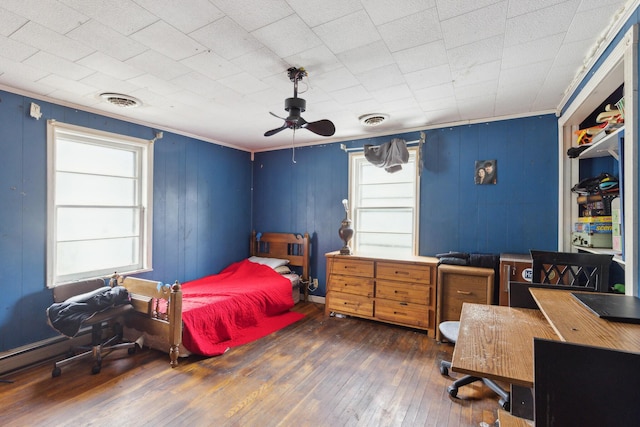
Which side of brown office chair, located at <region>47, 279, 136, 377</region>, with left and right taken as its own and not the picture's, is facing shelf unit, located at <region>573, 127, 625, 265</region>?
front

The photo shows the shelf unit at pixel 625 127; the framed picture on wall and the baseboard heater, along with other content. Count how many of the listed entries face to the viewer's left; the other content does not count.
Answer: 1

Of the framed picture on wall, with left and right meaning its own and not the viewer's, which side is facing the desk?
front

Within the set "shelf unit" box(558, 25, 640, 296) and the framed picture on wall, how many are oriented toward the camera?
1

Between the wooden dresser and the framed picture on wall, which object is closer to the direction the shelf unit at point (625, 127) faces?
the wooden dresser

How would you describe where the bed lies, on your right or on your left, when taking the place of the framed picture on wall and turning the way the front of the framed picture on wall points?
on your right

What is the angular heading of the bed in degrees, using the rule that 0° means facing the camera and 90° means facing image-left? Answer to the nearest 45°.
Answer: approximately 45°

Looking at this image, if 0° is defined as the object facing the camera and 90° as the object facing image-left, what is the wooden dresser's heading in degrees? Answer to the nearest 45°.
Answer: approximately 45°

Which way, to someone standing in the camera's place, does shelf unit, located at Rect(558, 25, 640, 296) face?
facing to the left of the viewer

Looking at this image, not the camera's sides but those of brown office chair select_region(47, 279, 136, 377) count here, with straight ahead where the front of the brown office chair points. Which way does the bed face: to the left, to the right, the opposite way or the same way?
to the right

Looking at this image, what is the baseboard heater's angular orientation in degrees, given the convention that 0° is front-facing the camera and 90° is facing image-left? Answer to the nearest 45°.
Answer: approximately 315°

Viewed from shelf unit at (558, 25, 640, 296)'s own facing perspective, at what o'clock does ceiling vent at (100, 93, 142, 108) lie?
The ceiling vent is roughly at 11 o'clock from the shelf unit.
